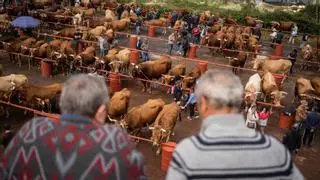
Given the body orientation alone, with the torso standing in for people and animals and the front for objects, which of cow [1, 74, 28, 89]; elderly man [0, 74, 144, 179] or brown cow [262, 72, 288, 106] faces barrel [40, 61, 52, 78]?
the elderly man

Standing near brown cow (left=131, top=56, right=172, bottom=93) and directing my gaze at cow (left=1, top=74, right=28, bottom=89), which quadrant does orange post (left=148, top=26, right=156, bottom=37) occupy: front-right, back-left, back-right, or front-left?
back-right

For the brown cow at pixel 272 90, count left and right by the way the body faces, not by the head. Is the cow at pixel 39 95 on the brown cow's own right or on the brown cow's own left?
on the brown cow's own right

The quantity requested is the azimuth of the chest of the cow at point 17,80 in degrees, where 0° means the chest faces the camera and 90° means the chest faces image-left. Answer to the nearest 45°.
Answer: approximately 90°

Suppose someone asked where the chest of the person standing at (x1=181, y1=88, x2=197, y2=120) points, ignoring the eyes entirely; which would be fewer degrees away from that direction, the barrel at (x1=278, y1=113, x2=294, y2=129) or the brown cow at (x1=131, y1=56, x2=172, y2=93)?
the brown cow

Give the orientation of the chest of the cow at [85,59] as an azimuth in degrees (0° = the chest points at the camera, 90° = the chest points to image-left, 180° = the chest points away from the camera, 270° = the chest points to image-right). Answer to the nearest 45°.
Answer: approximately 45°

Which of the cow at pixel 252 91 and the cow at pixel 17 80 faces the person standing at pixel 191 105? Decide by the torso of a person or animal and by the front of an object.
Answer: the cow at pixel 252 91

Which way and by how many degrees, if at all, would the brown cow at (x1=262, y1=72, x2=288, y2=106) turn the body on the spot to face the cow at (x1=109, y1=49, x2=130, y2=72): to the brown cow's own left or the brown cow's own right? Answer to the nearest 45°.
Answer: approximately 135° to the brown cow's own right

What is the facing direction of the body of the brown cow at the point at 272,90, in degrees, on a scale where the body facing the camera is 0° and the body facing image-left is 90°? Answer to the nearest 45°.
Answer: approximately 315°

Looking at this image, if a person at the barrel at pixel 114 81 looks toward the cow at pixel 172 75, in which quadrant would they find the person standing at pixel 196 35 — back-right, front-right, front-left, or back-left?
front-left

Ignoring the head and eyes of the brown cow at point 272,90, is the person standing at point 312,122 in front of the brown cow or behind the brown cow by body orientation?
in front

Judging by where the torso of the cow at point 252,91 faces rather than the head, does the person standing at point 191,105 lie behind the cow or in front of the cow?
in front

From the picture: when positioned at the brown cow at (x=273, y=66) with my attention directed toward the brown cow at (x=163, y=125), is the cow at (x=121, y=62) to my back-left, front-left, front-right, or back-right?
front-right

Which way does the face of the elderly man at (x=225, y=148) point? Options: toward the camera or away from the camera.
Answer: away from the camera

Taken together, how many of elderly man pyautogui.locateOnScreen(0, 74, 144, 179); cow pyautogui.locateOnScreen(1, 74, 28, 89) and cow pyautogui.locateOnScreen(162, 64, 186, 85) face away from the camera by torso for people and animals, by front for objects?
1

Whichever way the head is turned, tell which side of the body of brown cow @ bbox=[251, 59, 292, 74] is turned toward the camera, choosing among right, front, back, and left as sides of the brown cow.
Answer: left

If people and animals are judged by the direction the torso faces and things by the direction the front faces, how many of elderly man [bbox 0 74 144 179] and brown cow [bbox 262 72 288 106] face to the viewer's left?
0

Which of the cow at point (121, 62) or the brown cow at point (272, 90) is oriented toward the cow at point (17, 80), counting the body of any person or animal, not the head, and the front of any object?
the cow at point (121, 62)
